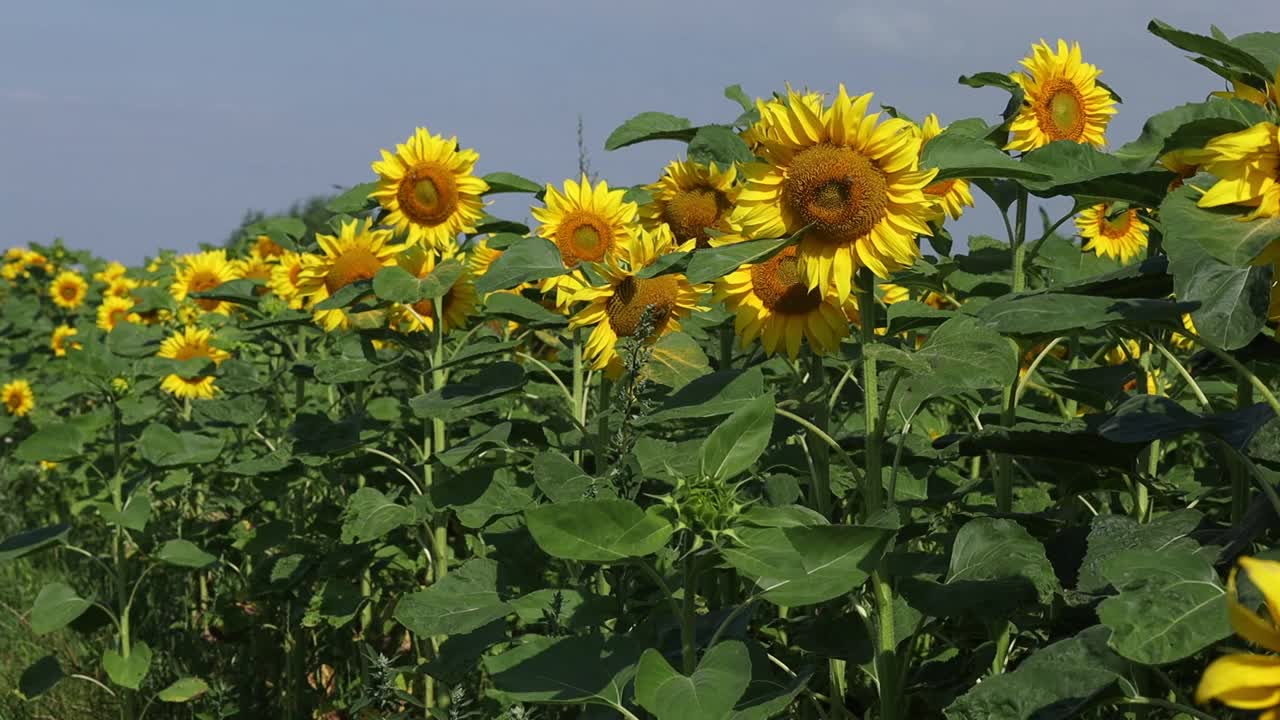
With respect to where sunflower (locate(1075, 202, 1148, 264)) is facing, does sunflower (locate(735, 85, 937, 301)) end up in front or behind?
in front

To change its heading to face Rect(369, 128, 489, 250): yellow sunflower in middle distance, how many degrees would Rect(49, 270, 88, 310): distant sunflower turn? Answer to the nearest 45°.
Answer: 0° — it already faces it

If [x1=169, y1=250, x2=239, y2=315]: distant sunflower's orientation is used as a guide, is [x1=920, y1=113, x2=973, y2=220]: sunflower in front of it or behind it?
in front

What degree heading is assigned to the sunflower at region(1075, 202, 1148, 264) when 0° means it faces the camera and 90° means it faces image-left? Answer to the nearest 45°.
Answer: approximately 0°

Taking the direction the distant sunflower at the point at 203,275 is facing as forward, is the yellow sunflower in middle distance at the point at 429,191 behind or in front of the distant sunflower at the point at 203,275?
in front

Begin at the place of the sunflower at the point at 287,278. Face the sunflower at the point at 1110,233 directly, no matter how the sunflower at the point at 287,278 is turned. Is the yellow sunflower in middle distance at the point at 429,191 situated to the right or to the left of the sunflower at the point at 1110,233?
right

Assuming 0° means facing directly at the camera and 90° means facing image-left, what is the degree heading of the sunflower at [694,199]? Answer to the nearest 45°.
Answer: approximately 0°

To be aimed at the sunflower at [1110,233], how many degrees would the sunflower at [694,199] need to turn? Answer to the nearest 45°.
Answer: approximately 135° to its left

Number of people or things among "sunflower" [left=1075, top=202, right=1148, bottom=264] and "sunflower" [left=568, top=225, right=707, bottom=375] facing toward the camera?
2
